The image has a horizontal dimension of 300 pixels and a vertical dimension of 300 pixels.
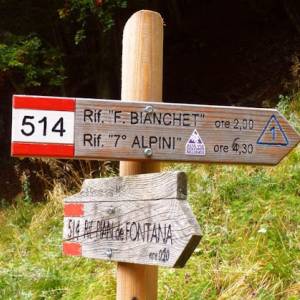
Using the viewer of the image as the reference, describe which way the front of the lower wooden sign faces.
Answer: facing the viewer and to the left of the viewer

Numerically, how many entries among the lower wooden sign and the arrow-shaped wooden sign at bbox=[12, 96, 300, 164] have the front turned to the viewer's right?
0

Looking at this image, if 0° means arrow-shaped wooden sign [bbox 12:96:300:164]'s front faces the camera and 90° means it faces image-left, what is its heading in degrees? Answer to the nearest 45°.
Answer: approximately 0°
